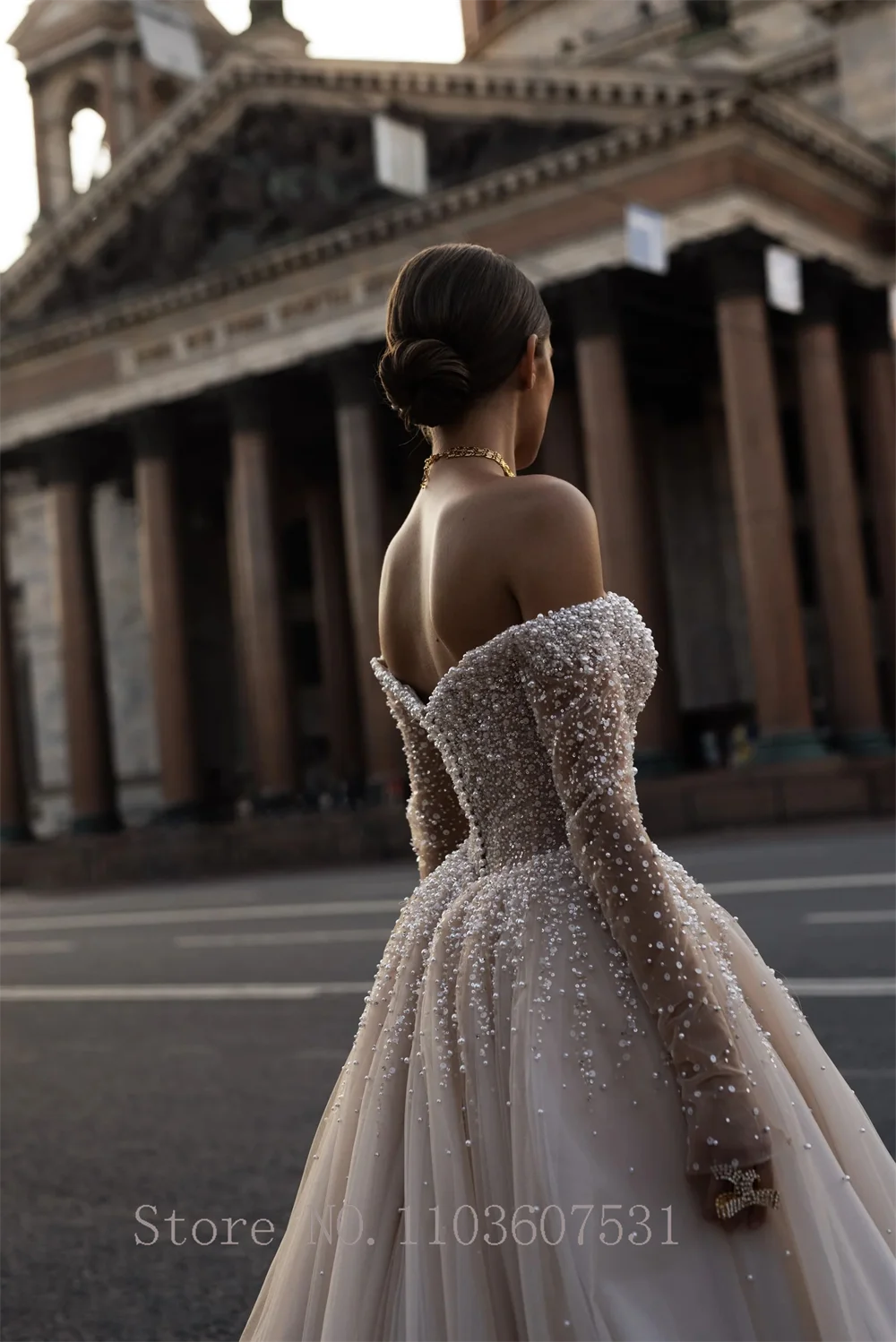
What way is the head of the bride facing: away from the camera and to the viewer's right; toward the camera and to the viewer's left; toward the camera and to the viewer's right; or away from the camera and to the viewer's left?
away from the camera and to the viewer's right

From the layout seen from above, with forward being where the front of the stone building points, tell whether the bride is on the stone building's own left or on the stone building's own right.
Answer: on the stone building's own left

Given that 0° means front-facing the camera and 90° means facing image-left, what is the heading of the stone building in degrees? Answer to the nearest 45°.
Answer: approximately 45°

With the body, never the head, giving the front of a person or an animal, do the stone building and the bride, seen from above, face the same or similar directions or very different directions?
very different directions

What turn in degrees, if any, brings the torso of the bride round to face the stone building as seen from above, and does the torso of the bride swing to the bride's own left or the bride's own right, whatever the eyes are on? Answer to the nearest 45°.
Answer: approximately 45° to the bride's own left

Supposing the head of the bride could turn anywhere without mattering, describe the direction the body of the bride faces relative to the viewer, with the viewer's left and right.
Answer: facing away from the viewer and to the right of the viewer
